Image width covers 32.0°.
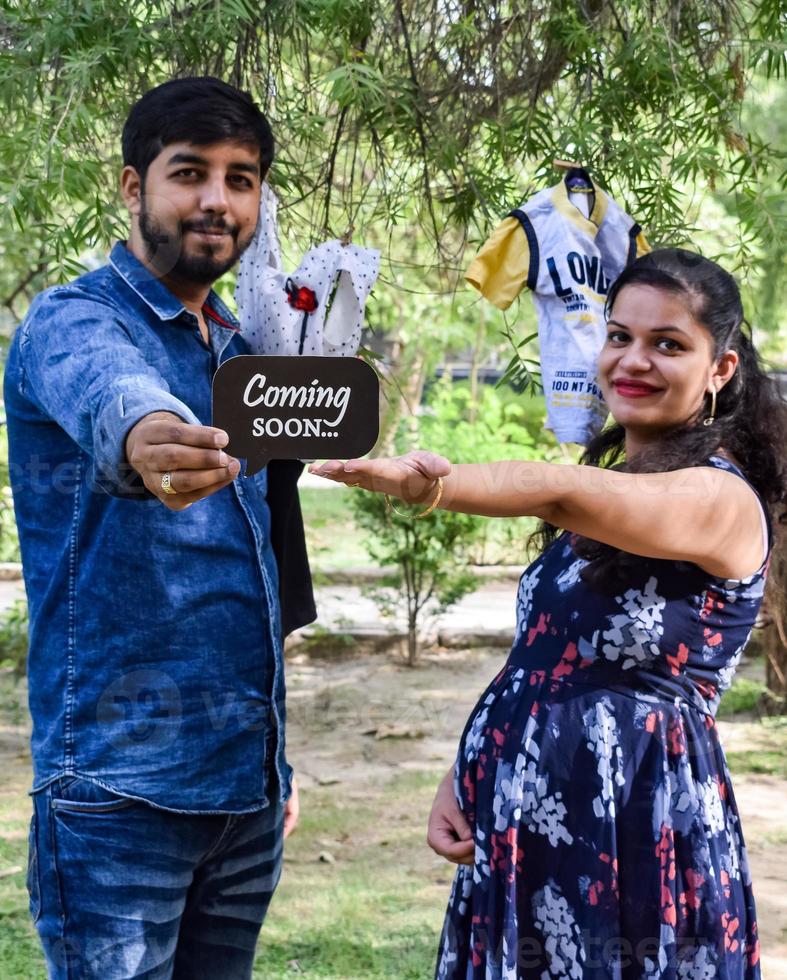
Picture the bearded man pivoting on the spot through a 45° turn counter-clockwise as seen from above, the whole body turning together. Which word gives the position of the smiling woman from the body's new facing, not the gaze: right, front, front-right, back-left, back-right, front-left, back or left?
front

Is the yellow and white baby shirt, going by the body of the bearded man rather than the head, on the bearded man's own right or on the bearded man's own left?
on the bearded man's own left

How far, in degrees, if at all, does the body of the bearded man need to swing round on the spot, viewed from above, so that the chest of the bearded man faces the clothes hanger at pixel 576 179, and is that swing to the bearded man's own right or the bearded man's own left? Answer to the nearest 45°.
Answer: approximately 90° to the bearded man's own left

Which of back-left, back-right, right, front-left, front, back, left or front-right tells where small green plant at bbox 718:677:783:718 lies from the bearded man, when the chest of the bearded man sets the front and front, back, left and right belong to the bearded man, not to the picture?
left

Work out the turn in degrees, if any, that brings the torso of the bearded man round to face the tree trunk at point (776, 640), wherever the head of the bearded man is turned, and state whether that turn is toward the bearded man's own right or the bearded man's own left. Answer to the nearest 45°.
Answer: approximately 90° to the bearded man's own left

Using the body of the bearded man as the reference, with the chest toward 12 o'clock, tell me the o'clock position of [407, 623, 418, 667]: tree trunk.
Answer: The tree trunk is roughly at 8 o'clock from the bearded man.

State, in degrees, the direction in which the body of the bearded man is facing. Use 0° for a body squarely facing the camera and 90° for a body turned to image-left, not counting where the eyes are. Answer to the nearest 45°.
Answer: approximately 315°
